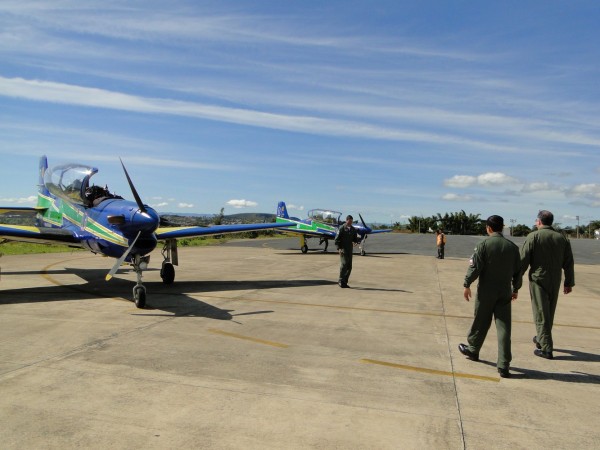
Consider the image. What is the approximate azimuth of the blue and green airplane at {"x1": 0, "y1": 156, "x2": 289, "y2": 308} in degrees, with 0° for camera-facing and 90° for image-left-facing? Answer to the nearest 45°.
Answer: approximately 315°

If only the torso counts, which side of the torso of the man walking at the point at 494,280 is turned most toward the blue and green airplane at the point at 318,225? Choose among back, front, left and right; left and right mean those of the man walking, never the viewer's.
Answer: front

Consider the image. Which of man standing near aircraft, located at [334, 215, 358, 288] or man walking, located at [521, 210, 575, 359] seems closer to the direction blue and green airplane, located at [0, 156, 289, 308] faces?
the man walking

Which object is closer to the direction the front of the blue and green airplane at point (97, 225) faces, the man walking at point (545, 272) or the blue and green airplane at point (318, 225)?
the man walking

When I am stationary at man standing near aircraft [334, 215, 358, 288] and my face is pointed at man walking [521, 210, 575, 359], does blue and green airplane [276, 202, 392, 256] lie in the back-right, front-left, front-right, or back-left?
back-left

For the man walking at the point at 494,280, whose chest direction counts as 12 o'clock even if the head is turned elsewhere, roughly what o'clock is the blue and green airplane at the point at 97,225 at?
The blue and green airplane is roughly at 11 o'clock from the man walking.

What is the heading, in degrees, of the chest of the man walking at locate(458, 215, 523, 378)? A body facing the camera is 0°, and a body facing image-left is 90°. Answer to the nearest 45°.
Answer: approximately 135°

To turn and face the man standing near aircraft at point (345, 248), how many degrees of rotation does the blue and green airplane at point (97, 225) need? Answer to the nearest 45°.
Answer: approximately 45° to its left

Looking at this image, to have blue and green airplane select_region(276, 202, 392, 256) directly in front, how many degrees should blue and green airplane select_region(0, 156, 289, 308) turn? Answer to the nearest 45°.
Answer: approximately 90° to its left

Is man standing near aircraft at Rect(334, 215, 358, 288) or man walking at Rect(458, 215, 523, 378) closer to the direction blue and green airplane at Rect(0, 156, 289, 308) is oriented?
the man walking

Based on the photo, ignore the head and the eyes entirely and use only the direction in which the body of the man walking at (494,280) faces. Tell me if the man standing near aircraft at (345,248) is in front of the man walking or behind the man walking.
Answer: in front

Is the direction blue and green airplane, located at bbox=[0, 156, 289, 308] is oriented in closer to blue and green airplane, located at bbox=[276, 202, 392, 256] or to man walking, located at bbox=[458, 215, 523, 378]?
the man walking

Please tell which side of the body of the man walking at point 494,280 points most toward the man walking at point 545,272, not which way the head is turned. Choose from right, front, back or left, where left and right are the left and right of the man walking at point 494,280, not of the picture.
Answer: right

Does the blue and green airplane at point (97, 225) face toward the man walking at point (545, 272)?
yes
